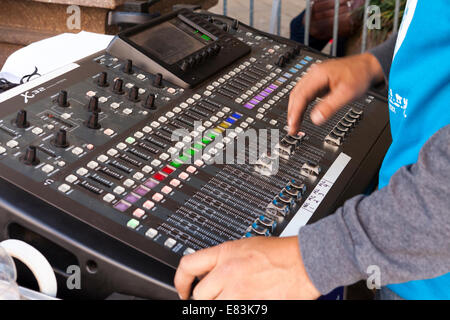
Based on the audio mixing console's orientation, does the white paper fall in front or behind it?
behind

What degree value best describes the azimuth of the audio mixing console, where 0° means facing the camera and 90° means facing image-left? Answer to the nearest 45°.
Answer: approximately 315°
